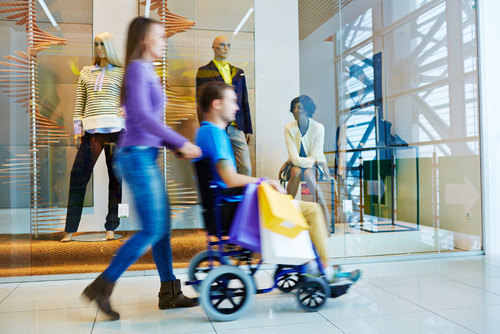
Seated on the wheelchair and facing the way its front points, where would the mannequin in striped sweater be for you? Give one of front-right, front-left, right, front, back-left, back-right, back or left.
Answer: back-left

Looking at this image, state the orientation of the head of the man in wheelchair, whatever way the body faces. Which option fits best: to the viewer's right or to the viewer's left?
to the viewer's right

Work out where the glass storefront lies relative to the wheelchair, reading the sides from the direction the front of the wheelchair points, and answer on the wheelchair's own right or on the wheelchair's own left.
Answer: on the wheelchair's own left

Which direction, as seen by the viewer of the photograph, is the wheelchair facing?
facing to the right of the viewer

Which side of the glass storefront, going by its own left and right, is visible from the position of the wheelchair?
front

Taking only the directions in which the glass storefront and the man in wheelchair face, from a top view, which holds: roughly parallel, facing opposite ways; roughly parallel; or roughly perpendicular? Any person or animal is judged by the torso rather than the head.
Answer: roughly perpendicular

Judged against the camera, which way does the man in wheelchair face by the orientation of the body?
to the viewer's right

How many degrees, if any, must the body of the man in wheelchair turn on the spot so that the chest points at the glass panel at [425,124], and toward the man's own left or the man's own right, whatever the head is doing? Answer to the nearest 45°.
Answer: approximately 45° to the man's own left

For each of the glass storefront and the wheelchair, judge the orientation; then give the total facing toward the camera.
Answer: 1

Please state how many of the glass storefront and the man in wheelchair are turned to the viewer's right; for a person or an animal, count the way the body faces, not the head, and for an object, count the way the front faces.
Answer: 1

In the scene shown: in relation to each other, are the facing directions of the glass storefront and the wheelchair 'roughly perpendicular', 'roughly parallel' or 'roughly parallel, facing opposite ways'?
roughly perpendicular
